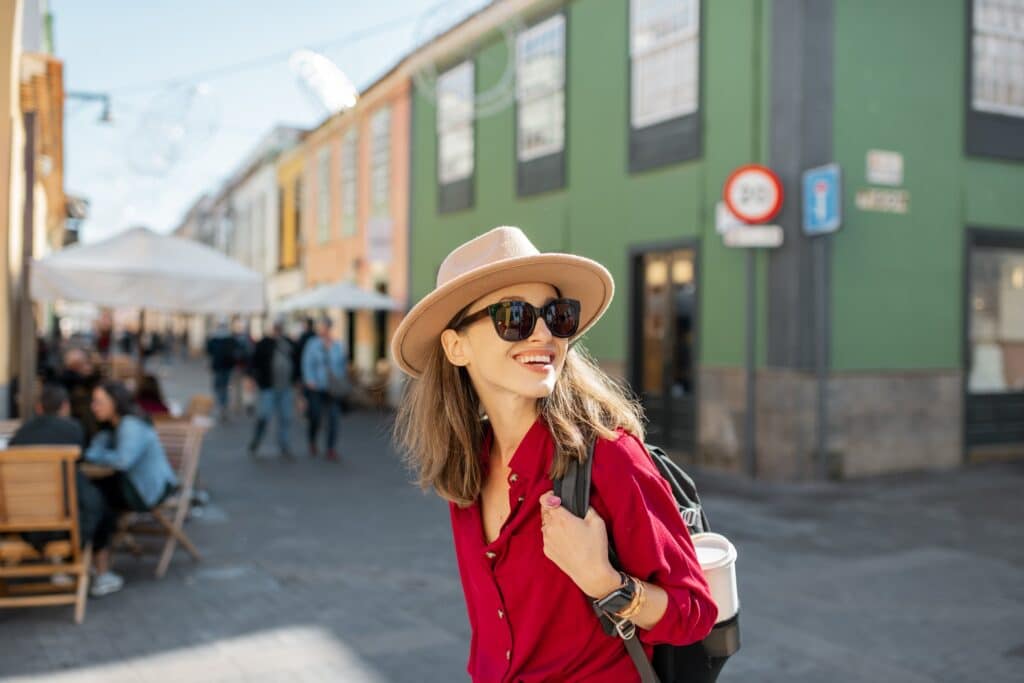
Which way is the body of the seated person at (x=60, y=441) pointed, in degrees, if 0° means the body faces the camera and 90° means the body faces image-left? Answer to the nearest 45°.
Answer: approximately 180°

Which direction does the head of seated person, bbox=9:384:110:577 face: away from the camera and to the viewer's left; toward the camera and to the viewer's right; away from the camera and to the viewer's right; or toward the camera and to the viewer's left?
away from the camera and to the viewer's right

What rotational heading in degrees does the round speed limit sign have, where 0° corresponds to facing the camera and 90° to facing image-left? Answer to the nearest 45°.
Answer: approximately 0°

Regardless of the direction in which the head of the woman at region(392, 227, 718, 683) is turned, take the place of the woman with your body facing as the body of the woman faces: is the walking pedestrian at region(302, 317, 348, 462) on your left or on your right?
on your right

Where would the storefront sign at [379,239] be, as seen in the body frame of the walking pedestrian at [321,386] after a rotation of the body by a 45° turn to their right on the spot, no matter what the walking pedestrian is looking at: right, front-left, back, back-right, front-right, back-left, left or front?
back-right

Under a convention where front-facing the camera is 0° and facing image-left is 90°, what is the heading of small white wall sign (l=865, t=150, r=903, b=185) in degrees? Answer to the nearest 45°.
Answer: approximately 0°

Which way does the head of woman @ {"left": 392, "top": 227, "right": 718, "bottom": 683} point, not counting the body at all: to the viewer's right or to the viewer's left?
to the viewer's right

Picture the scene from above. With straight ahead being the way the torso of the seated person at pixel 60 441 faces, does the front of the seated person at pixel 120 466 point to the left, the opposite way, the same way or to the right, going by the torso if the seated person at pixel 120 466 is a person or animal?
to the left
